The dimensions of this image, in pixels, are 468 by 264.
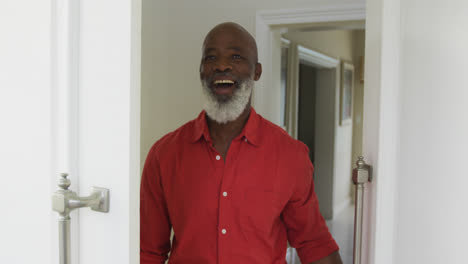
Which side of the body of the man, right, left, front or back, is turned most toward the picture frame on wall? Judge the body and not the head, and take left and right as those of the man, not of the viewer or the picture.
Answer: back

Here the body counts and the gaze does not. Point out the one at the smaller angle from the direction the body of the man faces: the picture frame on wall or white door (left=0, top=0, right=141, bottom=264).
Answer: the white door

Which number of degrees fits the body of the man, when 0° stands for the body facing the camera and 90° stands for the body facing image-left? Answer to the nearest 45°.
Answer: approximately 0°
